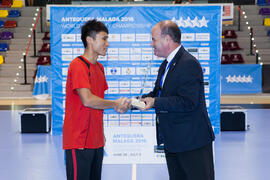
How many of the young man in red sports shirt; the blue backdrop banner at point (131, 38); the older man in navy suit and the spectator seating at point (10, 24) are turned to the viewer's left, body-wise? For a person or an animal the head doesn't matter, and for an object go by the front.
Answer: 1

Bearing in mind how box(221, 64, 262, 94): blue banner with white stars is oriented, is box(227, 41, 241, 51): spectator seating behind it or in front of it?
behind

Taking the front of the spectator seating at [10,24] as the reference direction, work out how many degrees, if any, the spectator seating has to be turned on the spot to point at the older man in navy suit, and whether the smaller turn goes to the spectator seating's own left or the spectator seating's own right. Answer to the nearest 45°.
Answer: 0° — it already faces them

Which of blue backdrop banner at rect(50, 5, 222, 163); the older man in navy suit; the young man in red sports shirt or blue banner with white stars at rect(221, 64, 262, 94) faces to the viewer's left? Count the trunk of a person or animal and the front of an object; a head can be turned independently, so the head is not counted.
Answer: the older man in navy suit

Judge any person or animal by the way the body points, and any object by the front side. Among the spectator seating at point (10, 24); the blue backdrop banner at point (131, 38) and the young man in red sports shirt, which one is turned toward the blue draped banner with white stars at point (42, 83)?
the spectator seating

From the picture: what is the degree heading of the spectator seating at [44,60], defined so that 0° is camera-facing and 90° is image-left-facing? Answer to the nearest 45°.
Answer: approximately 0°

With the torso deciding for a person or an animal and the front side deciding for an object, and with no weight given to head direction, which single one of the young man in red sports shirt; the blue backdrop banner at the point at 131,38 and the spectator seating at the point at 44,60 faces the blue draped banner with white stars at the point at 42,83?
the spectator seating

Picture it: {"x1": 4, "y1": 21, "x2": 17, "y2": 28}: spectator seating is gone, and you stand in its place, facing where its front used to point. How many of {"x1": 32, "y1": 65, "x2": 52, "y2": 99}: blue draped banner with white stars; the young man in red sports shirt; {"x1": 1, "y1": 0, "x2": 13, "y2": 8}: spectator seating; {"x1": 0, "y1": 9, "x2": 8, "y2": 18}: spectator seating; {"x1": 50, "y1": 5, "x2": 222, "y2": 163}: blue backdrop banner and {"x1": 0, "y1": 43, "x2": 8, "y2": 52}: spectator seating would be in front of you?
4

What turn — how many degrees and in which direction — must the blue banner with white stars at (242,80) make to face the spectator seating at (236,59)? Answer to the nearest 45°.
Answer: approximately 180°

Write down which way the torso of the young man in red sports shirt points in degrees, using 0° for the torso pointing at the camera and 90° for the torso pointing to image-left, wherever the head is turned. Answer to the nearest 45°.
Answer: approximately 270°

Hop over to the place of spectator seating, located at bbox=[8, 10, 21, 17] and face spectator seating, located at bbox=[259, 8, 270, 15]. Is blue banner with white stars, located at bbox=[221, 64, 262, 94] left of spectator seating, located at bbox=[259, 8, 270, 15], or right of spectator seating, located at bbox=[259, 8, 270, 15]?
right

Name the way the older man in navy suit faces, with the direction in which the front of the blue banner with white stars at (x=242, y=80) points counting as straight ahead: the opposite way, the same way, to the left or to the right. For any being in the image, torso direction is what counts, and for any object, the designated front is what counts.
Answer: to the right

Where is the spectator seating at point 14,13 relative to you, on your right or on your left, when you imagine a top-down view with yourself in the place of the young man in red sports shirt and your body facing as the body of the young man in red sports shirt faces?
on your left

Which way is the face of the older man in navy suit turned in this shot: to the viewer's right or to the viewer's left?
to the viewer's left

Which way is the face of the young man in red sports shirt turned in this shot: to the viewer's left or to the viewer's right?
to the viewer's right
